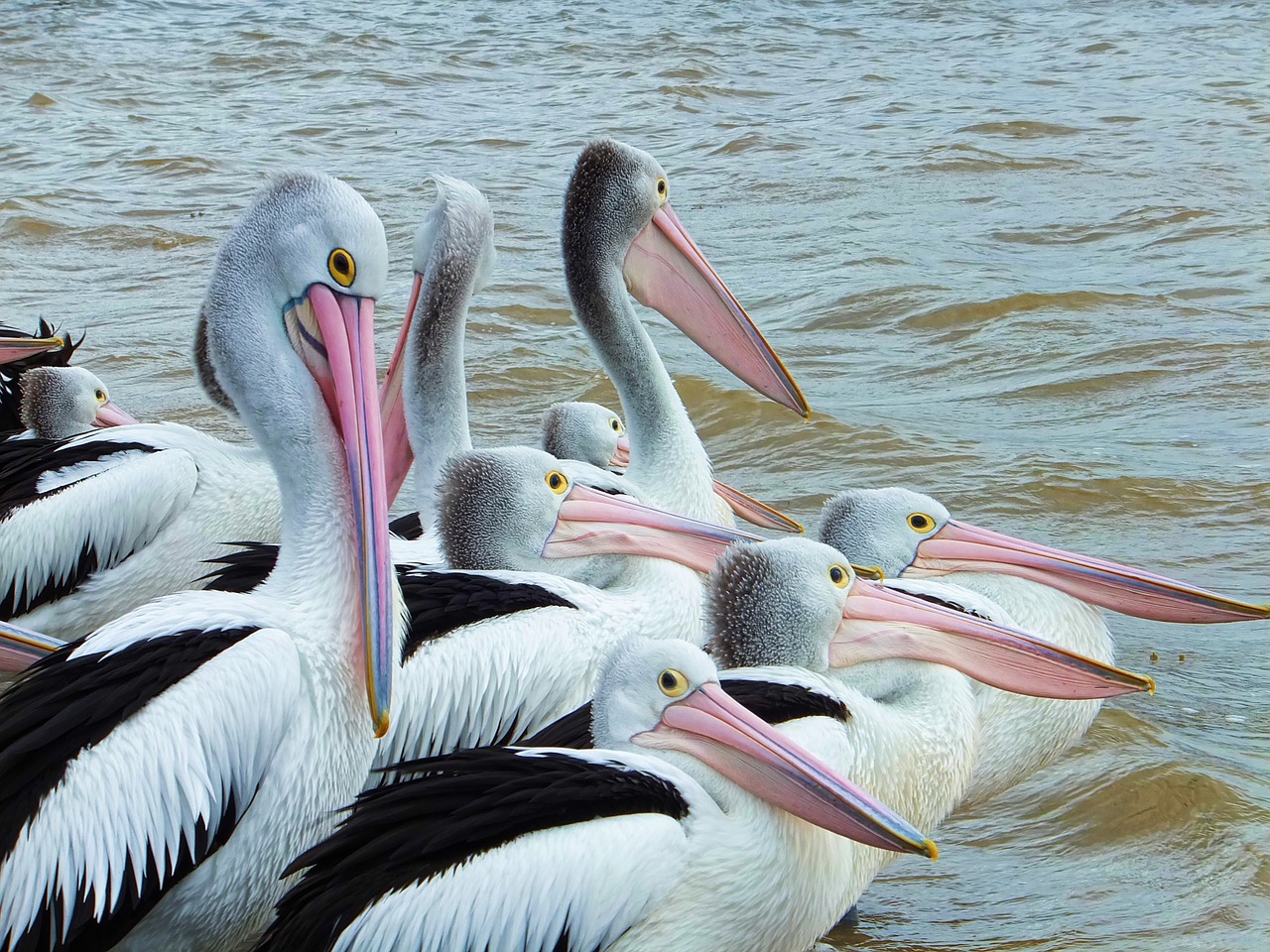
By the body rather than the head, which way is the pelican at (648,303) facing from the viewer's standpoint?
to the viewer's right

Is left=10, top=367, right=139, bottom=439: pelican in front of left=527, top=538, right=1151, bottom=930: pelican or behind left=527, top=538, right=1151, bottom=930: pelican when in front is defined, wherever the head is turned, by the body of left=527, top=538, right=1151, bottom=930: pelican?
behind

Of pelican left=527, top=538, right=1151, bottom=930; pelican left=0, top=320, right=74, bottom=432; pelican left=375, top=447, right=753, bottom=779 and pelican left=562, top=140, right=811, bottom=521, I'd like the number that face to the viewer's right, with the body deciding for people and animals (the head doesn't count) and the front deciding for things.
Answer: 4

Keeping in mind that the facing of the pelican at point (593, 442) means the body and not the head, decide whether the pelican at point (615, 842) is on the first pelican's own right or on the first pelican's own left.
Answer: on the first pelican's own right

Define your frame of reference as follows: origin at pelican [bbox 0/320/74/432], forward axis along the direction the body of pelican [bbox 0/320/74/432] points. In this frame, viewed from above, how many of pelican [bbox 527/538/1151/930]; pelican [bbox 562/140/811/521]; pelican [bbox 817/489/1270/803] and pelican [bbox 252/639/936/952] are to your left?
0

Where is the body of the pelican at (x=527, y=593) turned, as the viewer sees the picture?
to the viewer's right

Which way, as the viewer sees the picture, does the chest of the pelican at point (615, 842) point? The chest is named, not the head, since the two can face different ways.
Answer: to the viewer's right

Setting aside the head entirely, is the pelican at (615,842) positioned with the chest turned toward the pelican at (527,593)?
no

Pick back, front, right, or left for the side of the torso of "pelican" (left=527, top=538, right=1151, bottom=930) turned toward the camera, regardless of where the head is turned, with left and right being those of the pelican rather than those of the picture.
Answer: right

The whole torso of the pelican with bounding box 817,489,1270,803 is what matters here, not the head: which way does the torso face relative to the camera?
to the viewer's right

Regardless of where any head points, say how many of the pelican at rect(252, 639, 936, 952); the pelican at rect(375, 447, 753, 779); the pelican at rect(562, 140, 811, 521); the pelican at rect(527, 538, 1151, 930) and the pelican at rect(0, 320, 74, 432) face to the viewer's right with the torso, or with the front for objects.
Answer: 5

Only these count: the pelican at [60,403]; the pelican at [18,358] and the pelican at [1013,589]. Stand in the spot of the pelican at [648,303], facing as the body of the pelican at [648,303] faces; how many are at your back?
2

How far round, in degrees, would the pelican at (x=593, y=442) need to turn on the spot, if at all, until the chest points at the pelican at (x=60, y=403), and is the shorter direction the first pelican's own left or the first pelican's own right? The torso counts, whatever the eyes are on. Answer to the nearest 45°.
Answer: approximately 180°

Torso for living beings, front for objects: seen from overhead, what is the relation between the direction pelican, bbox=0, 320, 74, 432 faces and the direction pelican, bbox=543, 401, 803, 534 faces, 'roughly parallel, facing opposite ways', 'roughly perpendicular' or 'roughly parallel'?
roughly parallel

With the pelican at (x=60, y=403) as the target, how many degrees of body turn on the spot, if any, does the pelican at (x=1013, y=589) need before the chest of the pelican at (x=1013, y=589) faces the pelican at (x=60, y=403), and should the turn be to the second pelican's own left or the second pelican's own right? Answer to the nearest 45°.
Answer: approximately 180°

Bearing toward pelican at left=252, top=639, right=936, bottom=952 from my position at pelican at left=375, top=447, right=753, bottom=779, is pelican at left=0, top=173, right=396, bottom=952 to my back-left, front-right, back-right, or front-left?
front-right

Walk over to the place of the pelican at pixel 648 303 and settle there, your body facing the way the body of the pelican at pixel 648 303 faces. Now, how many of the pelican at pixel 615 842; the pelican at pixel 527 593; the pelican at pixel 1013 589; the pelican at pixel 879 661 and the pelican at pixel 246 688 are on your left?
0

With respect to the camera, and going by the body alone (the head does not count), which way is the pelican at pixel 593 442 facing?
to the viewer's right
